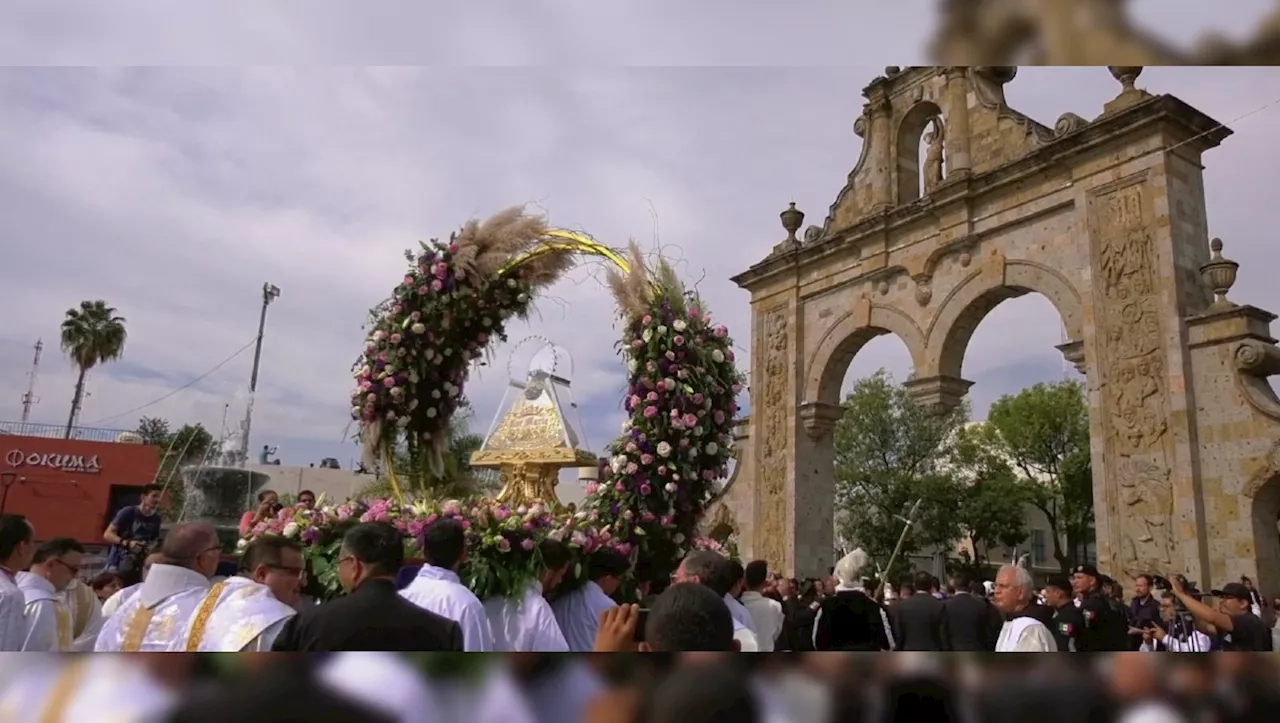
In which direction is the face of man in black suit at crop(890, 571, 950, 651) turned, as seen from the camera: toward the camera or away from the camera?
away from the camera

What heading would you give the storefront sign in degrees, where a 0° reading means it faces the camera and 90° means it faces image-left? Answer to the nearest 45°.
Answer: approximately 0°

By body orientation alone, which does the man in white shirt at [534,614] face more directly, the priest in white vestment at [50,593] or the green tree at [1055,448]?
the green tree

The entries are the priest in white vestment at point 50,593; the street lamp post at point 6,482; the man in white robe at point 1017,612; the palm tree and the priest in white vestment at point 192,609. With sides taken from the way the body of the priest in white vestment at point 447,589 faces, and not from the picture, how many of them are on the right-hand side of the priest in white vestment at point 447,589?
1

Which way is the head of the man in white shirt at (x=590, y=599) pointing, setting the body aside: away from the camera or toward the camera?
away from the camera

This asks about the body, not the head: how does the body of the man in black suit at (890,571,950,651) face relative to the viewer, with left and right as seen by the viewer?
facing away from the viewer

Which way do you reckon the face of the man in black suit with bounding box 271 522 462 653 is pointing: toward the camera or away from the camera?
away from the camera

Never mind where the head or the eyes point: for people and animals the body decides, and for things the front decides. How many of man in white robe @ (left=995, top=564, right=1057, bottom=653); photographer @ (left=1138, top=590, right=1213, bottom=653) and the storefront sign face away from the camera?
0

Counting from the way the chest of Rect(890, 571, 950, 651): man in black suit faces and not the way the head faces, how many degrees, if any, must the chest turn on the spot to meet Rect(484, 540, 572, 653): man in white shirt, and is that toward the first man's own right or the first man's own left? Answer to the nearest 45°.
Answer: approximately 135° to the first man's own left

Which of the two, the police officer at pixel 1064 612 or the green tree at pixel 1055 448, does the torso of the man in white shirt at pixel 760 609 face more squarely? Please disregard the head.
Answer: the green tree

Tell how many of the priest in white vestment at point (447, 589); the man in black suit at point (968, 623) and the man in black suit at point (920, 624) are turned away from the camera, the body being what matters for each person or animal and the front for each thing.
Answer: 3

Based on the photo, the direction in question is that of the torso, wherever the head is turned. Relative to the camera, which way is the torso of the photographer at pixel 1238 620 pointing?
to the viewer's left

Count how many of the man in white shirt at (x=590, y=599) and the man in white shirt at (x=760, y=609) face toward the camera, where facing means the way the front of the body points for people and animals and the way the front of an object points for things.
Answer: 0

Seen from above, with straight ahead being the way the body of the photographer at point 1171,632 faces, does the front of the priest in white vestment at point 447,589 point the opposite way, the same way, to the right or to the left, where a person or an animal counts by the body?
to the right
